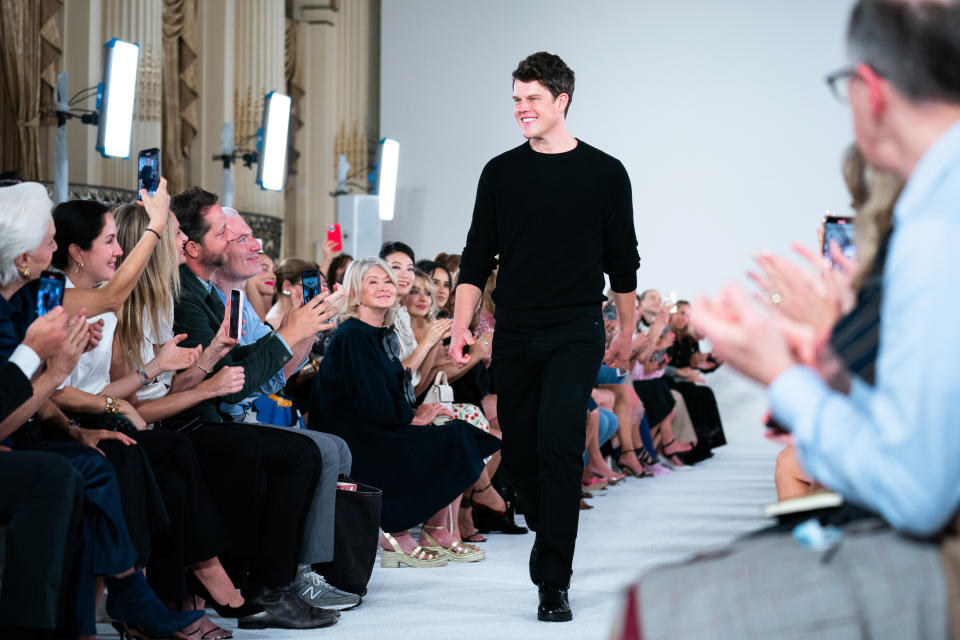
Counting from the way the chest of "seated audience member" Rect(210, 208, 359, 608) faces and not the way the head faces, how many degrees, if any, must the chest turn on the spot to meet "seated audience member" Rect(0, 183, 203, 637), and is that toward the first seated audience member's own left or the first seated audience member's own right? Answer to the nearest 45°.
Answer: approximately 135° to the first seated audience member's own right

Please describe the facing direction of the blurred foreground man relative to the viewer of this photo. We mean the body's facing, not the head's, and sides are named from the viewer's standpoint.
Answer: facing to the left of the viewer

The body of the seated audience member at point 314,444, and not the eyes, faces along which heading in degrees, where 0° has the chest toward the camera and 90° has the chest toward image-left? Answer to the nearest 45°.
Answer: approximately 270°

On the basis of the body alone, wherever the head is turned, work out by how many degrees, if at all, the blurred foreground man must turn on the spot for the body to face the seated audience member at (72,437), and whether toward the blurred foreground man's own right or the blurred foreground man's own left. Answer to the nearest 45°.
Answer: approximately 45° to the blurred foreground man's own right

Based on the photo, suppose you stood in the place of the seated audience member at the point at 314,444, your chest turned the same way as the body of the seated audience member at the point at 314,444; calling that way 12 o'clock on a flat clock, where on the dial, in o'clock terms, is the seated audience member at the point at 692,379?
the seated audience member at the point at 692,379 is roughly at 10 o'clock from the seated audience member at the point at 314,444.

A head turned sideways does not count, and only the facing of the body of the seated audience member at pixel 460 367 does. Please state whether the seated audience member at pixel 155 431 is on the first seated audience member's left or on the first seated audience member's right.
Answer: on the first seated audience member's right

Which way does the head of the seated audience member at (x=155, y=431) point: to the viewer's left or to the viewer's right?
to the viewer's right

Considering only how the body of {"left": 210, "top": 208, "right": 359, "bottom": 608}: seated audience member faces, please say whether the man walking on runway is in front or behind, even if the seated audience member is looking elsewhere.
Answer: in front

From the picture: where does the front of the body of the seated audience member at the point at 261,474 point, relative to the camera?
to the viewer's right

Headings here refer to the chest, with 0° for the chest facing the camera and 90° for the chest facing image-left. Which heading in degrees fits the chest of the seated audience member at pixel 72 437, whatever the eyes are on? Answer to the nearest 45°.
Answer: approximately 270°

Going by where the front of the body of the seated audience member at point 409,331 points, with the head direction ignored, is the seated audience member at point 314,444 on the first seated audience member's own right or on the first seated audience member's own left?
on the first seated audience member's own right

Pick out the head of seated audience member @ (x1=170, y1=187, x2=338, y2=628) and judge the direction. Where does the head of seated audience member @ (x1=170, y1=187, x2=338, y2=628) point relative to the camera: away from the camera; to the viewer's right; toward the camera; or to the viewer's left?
to the viewer's right

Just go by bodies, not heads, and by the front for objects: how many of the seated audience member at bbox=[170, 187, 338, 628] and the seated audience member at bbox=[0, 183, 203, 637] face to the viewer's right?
2
